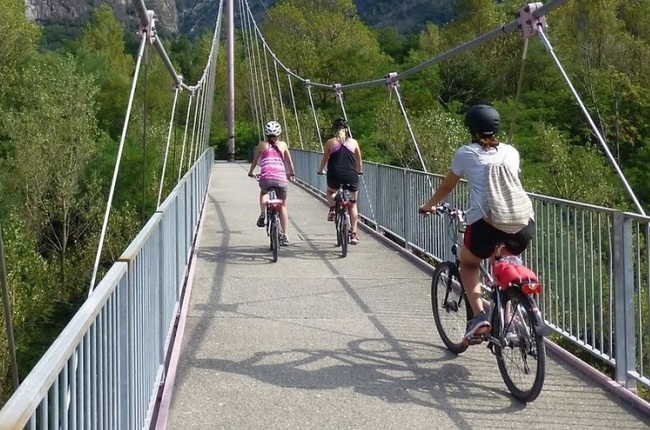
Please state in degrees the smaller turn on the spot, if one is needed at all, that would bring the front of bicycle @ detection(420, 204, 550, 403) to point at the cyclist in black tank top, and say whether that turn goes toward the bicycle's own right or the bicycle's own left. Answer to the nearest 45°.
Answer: approximately 45° to the bicycle's own right

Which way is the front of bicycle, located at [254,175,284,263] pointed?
away from the camera

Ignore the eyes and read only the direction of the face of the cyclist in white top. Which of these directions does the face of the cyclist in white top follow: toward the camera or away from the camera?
away from the camera

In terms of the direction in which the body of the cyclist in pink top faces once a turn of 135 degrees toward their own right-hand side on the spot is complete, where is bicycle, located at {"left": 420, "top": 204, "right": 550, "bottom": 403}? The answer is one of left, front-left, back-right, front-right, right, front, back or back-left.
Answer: front-right

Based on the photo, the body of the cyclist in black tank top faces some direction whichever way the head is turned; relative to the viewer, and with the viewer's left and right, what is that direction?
facing away from the viewer

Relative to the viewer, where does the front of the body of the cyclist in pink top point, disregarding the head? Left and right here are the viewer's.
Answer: facing away from the viewer

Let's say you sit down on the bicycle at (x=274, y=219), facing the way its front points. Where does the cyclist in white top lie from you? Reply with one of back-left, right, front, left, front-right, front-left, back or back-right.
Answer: back

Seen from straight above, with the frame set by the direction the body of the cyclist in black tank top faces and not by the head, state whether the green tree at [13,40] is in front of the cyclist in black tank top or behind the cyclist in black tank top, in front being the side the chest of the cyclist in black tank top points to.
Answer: in front

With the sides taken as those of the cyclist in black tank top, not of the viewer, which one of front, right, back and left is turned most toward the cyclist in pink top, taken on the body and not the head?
left

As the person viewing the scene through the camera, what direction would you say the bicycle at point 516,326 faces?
facing away from the viewer and to the left of the viewer

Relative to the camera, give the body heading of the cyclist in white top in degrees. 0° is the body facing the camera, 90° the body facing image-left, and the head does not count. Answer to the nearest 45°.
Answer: approximately 135°

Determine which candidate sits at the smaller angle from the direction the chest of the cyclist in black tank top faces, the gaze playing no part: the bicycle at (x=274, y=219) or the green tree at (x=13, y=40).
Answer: the green tree

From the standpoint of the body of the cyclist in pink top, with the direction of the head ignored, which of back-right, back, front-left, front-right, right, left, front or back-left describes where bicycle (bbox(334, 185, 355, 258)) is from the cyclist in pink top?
right
